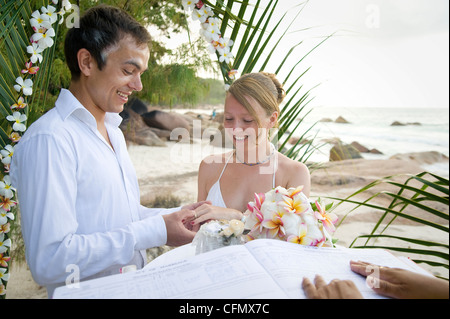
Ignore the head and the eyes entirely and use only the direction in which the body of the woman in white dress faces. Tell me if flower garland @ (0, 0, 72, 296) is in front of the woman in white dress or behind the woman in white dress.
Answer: in front

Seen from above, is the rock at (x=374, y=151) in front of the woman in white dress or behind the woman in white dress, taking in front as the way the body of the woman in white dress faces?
behind

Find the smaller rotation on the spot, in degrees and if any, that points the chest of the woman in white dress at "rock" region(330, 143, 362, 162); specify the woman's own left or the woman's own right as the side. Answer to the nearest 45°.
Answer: approximately 135° to the woman's own right

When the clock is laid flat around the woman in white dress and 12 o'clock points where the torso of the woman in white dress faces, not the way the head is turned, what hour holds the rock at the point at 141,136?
The rock is roughly at 4 o'clock from the woman in white dress.

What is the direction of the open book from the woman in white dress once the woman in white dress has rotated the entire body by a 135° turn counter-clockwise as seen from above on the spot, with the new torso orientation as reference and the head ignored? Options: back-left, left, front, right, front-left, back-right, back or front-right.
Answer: right

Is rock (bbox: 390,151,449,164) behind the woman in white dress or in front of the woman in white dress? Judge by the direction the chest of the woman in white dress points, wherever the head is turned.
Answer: behind

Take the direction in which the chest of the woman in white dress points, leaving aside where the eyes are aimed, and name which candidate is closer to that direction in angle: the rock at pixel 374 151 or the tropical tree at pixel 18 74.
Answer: the tropical tree

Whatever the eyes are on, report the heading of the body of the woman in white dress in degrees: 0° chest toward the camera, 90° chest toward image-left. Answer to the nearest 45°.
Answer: approximately 45°
